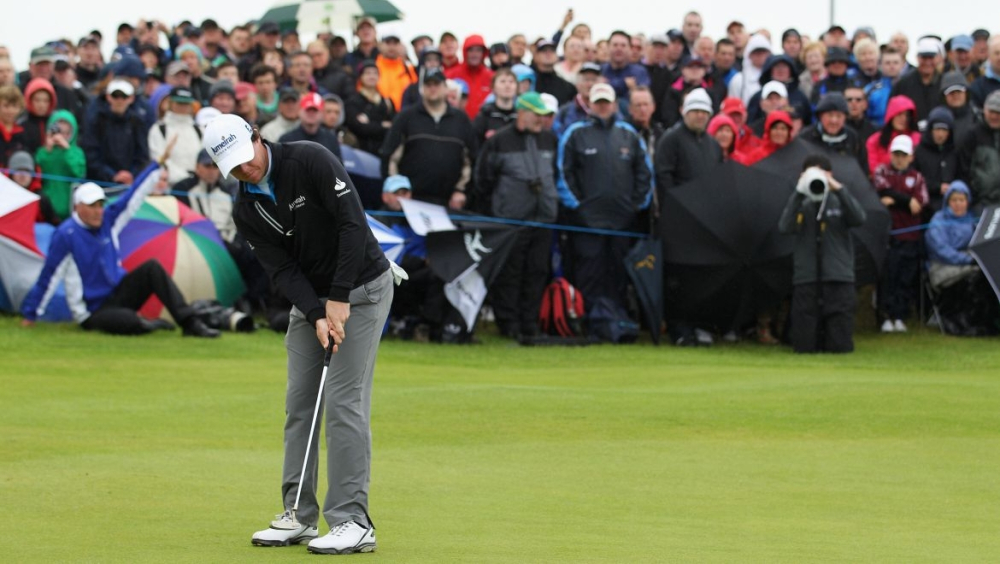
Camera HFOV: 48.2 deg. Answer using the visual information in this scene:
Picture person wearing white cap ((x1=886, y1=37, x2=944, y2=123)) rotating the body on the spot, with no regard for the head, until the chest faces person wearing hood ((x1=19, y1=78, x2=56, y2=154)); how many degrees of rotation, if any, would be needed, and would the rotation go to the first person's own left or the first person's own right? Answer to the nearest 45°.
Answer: approximately 45° to the first person's own right

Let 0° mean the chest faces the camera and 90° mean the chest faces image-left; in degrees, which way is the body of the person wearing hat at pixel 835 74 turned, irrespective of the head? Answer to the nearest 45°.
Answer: approximately 0°

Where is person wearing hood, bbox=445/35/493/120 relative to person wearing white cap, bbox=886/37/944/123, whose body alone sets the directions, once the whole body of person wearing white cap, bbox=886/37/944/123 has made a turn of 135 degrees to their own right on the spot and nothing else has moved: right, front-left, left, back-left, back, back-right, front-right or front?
front-left

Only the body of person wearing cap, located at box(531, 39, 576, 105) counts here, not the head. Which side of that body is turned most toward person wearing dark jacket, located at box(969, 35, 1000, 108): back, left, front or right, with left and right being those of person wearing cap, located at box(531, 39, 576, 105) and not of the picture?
left

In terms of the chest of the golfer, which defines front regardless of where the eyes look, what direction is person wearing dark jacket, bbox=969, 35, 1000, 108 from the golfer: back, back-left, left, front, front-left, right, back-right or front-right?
back
